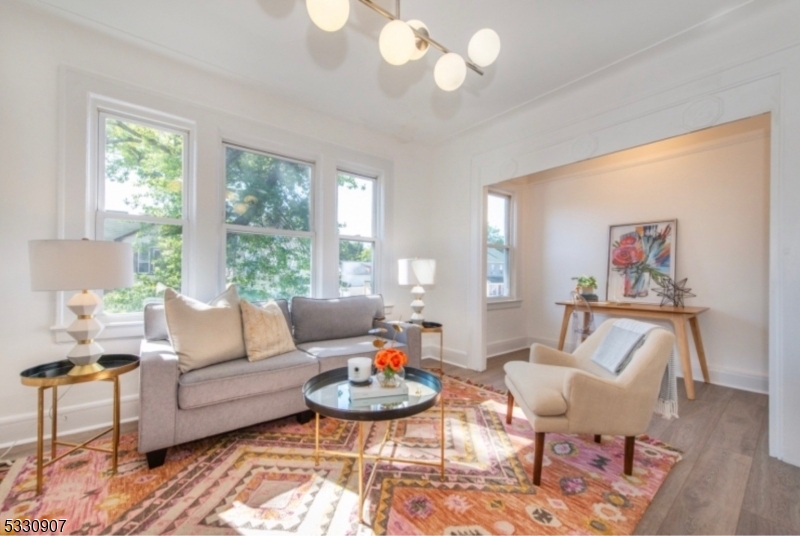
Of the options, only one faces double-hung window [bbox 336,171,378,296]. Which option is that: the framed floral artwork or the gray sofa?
the framed floral artwork

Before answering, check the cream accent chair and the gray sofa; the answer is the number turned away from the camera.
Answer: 0

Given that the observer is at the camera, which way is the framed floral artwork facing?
facing the viewer and to the left of the viewer

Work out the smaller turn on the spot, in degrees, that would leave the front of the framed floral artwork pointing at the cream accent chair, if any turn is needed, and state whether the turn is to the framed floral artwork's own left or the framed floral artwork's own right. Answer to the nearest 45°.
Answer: approximately 45° to the framed floral artwork's own left

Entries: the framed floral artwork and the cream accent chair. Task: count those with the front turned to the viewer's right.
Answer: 0

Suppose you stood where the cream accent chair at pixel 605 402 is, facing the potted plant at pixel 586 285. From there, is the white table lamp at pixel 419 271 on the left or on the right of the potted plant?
left

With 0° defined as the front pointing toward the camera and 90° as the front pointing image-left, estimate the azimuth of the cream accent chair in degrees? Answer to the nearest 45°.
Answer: approximately 45°

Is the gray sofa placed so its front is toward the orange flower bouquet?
yes

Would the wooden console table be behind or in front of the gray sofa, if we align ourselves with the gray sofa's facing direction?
in front

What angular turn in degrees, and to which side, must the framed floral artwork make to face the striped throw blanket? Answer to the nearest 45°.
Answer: approximately 45° to its left

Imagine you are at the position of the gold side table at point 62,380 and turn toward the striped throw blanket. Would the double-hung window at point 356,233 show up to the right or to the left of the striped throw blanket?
left

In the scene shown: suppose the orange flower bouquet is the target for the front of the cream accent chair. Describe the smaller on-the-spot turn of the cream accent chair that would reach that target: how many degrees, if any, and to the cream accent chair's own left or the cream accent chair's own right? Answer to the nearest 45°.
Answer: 0° — it already faces it

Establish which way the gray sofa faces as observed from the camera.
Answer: facing the viewer and to the right of the viewer
